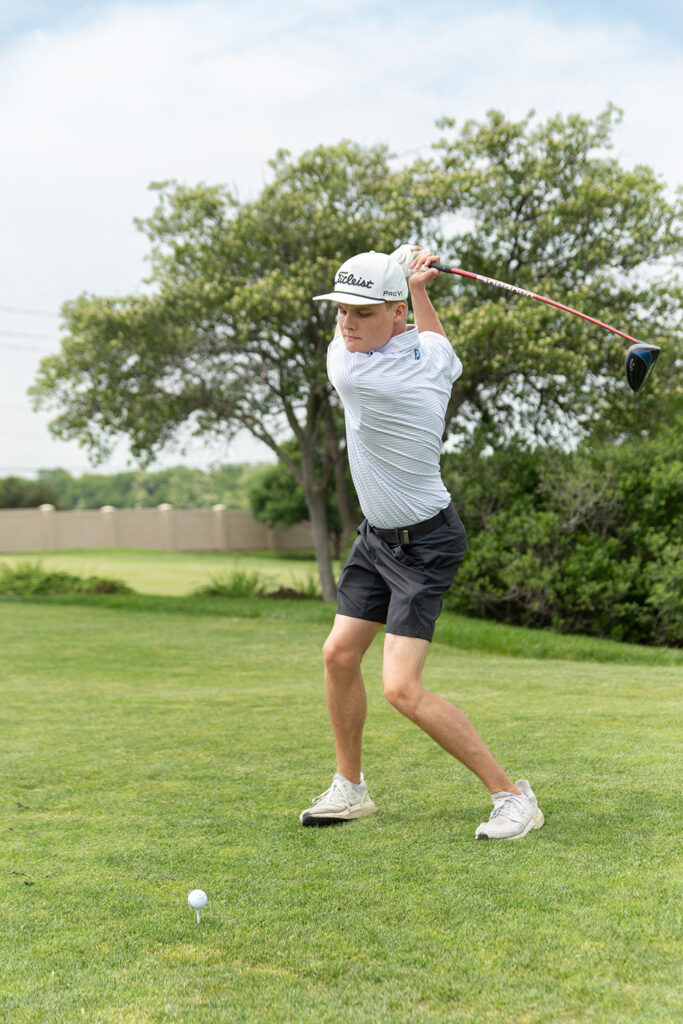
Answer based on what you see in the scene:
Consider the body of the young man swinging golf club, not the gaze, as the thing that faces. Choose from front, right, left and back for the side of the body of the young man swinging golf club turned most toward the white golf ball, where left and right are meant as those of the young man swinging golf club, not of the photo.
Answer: front

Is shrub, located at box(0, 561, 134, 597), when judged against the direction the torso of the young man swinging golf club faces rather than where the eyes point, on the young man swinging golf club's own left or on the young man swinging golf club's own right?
on the young man swinging golf club's own right

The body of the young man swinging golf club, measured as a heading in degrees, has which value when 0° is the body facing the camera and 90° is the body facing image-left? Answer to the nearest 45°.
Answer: approximately 45°

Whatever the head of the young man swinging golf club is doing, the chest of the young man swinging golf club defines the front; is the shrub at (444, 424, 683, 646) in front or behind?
behind

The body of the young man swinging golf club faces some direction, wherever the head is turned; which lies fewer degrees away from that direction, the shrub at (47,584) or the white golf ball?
the white golf ball

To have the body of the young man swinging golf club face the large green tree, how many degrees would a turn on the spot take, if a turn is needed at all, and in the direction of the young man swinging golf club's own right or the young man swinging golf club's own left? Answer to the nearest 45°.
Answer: approximately 135° to the young man swinging golf club's own right

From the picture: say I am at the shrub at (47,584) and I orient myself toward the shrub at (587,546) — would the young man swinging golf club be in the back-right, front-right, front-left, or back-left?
front-right
